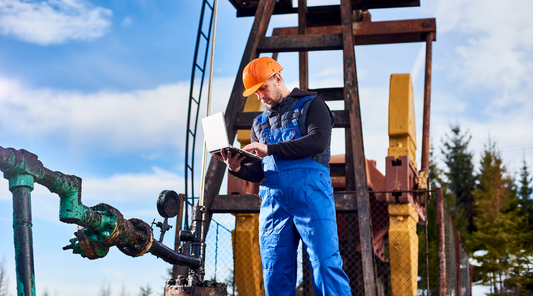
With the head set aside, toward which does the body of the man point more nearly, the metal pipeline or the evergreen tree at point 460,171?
the metal pipeline

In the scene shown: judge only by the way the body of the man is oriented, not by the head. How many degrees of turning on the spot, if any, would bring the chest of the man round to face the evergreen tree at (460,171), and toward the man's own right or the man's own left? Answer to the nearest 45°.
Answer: approximately 135° to the man's own right

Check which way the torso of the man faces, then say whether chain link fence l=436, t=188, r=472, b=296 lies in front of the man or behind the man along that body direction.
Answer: behind

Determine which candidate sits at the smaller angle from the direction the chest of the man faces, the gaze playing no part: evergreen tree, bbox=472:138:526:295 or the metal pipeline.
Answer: the metal pipeline

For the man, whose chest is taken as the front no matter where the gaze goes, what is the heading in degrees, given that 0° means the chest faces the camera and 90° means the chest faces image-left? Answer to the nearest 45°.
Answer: approximately 45°

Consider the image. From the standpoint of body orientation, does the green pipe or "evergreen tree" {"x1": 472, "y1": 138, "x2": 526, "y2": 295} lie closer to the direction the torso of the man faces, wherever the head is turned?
the green pipe
